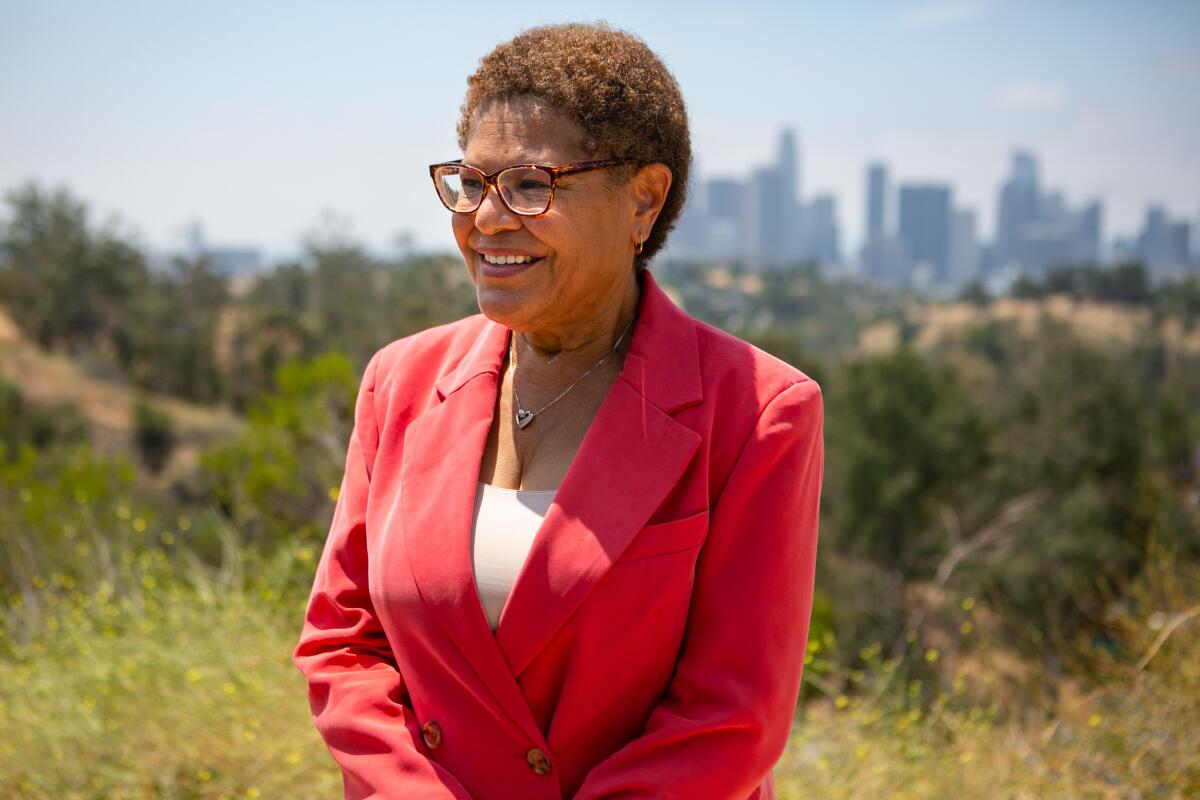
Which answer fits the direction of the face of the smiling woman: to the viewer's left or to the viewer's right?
to the viewer's left
